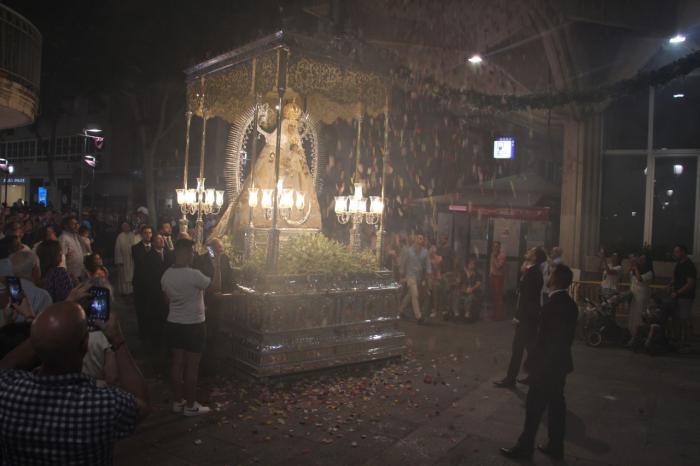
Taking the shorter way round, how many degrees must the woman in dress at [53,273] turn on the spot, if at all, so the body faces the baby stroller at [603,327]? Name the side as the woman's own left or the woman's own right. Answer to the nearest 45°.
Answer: approximately 45° to the woman's own right

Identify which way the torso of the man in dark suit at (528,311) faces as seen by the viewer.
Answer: to the viewer's left

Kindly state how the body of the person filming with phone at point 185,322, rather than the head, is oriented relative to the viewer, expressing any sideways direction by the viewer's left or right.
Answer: facing away from the viewer and to the right of the viewer

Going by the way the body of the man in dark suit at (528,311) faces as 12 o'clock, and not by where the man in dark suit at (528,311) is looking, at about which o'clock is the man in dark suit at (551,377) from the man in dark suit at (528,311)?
the man in dark suit at (551,377) is roughly at 9 o'clock from the man in dark suit at (528,311).

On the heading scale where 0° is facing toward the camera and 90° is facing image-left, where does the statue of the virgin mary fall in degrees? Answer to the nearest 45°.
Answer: approximately 315°

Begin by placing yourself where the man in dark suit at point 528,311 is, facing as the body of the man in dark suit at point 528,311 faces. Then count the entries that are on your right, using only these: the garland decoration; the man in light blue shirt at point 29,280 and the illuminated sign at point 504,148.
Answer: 2

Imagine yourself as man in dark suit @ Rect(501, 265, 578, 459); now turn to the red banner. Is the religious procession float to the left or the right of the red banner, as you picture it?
left

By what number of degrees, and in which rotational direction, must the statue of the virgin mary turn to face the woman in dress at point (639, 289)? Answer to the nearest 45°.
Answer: approximately 45° to its left

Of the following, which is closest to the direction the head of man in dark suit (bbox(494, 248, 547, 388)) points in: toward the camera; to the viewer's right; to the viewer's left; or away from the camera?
to the viewer's left

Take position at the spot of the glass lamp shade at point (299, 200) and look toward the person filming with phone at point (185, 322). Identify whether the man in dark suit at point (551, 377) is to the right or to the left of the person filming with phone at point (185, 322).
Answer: left

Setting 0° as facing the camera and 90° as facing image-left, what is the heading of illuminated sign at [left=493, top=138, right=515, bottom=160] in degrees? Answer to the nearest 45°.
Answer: approximately 45°

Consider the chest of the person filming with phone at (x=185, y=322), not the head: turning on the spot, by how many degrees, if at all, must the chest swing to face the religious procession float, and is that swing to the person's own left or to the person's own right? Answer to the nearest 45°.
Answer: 0° — they already face it

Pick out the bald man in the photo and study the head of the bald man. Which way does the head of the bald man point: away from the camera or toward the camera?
away from the camera

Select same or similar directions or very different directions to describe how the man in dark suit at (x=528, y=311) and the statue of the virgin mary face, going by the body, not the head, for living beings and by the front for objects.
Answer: very different directions

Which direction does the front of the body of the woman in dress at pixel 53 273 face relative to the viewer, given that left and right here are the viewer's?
facing away from the viewer and to the right of the viewer
